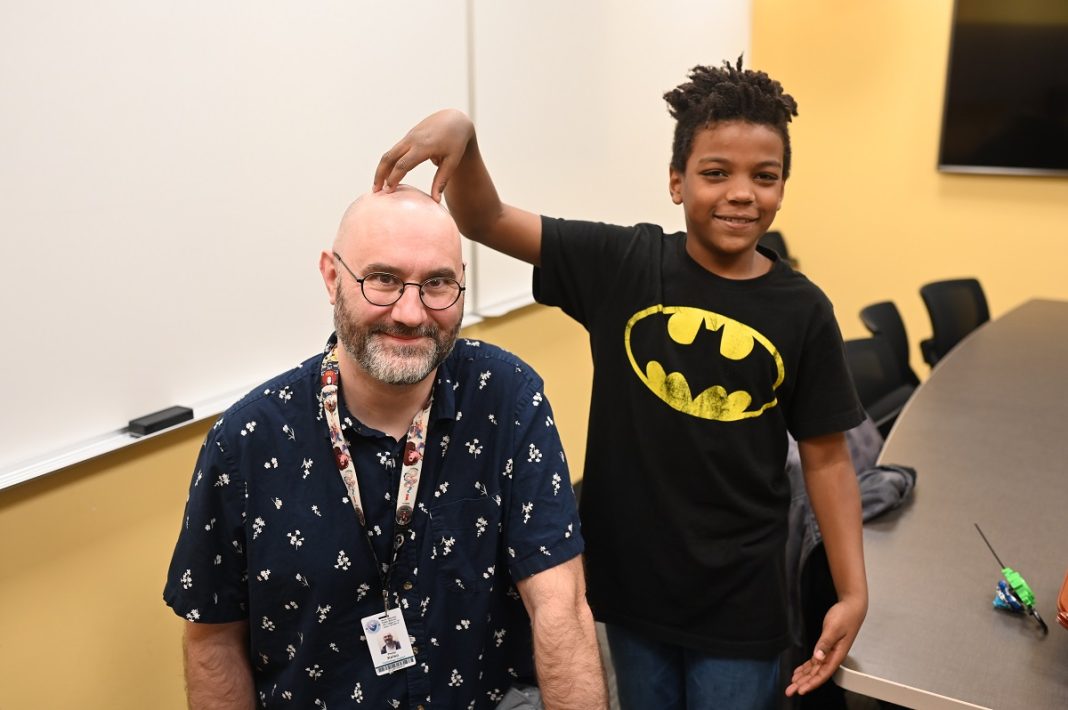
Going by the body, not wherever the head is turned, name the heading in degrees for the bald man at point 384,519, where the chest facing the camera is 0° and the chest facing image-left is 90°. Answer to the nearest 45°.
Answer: approximately 0°

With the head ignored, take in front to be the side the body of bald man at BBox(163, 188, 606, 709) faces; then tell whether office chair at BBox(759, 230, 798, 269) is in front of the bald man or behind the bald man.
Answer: behind

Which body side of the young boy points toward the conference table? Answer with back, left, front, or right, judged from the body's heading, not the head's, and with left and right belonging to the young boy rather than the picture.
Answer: left

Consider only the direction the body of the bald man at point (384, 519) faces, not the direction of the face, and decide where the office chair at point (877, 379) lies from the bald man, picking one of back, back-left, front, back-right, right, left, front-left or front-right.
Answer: back-left

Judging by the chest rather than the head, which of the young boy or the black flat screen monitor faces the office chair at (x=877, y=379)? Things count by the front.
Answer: the black flat screen monitor

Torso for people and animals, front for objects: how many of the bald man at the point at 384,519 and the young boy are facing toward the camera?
2

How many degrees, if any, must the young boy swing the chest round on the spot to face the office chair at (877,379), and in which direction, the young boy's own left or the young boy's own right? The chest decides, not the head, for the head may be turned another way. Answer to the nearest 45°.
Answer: approximately 135° to the young boy's own left

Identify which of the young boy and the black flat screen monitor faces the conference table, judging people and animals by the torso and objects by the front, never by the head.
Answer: the black flat screen monitor

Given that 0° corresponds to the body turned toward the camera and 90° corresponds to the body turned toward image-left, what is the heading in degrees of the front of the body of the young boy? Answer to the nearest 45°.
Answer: approximately 0°

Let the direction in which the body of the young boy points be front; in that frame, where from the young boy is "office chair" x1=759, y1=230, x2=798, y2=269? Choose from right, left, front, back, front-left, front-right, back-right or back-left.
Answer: back
